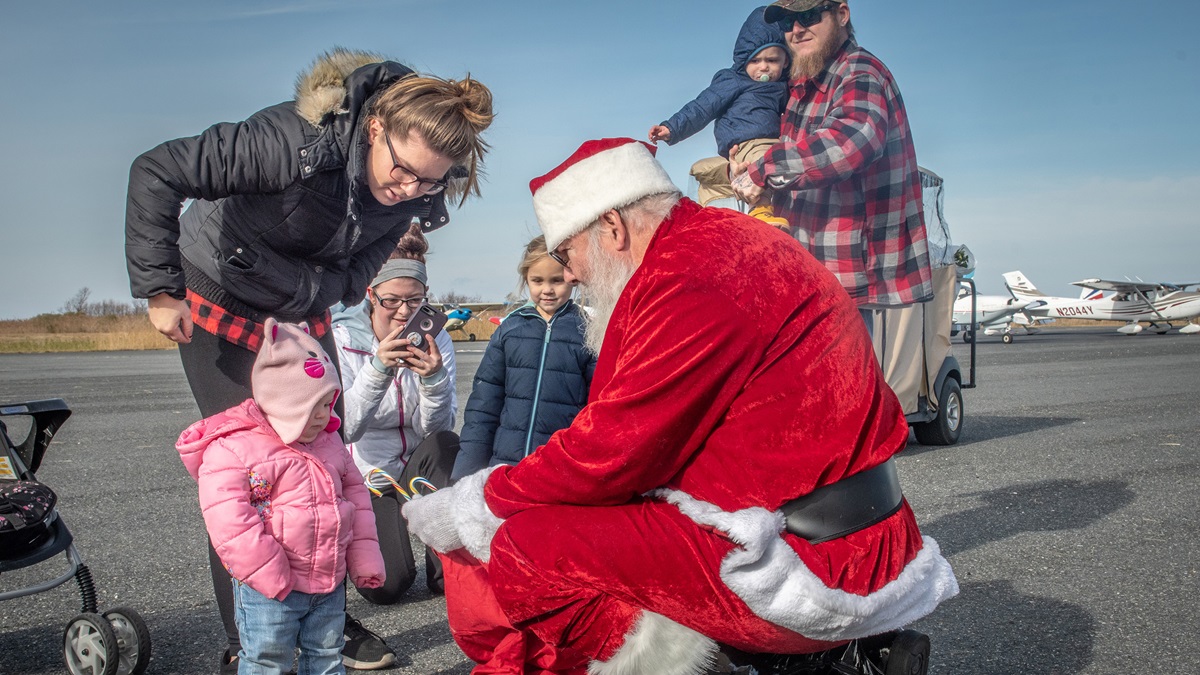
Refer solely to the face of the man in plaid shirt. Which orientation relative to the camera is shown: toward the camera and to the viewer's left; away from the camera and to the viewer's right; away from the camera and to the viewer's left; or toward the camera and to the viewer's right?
toward the camera and to the viewer's left

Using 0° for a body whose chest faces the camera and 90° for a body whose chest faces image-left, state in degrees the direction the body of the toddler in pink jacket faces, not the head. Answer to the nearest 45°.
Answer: approximately 315°

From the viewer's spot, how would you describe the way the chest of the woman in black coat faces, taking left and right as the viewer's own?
facing the viewer and to the right of the viewer

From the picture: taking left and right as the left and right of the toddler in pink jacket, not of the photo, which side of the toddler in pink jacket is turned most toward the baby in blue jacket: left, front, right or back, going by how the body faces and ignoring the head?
left

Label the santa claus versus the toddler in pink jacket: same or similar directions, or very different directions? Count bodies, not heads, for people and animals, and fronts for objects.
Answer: very different directions

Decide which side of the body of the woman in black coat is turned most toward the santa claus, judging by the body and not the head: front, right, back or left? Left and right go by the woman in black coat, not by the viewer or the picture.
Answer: front

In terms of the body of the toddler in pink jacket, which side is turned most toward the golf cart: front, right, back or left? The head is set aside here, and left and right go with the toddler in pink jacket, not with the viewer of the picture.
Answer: left

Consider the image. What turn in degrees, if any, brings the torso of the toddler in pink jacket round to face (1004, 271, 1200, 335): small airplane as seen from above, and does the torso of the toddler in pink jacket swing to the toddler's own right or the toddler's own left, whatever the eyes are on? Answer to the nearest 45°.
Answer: approximately 90° to the toddler's own left

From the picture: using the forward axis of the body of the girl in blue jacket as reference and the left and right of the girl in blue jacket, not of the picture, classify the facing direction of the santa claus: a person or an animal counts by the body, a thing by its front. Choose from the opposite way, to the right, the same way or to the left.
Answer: to the right

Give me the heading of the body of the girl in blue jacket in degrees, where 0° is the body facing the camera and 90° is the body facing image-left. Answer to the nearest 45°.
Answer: approximately 0°

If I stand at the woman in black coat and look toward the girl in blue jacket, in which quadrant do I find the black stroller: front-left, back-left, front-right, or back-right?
back-left

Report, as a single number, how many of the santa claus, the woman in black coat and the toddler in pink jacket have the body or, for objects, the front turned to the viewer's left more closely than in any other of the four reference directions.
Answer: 1

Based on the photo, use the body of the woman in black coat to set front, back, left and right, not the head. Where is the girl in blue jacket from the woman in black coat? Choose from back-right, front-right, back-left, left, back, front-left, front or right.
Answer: left

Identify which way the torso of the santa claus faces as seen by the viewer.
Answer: to the viewer's left

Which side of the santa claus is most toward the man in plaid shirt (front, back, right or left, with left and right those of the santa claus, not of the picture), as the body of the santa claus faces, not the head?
right
